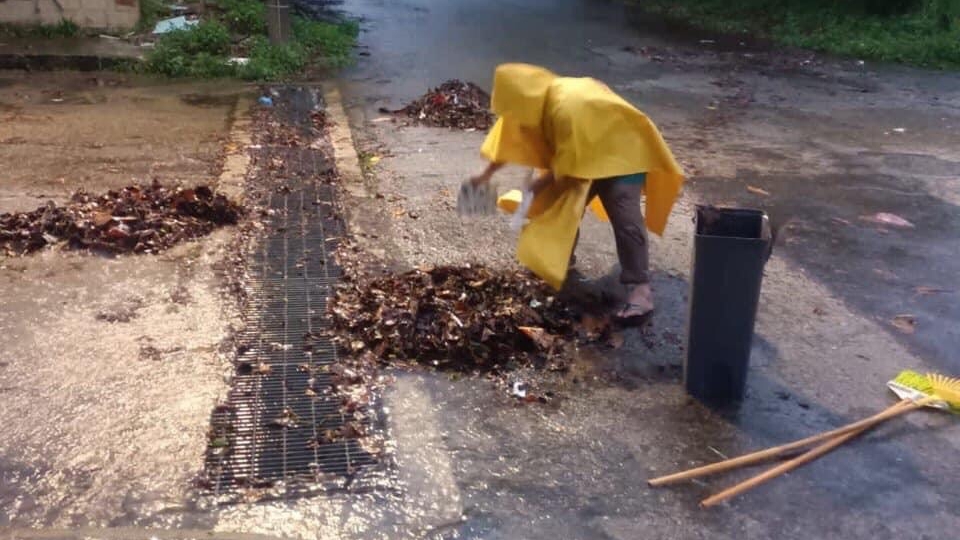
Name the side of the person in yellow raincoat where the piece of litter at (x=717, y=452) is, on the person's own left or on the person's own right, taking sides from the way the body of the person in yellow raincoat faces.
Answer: on the person's own left

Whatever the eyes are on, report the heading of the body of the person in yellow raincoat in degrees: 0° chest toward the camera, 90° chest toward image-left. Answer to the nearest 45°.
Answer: approximately 90°

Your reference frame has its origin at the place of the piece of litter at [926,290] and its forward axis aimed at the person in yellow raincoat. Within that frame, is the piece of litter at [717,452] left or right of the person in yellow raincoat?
left

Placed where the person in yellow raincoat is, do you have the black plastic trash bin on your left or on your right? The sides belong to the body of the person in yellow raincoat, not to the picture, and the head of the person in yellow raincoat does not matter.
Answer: on your left

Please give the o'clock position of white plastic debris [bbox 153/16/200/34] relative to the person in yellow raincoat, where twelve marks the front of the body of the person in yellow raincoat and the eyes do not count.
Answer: The white plastic debris is roughly at 2 o'clock from the person in yellow raincoat.

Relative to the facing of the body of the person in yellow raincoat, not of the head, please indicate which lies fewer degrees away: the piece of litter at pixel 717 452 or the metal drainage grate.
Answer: the metal drainage grate
